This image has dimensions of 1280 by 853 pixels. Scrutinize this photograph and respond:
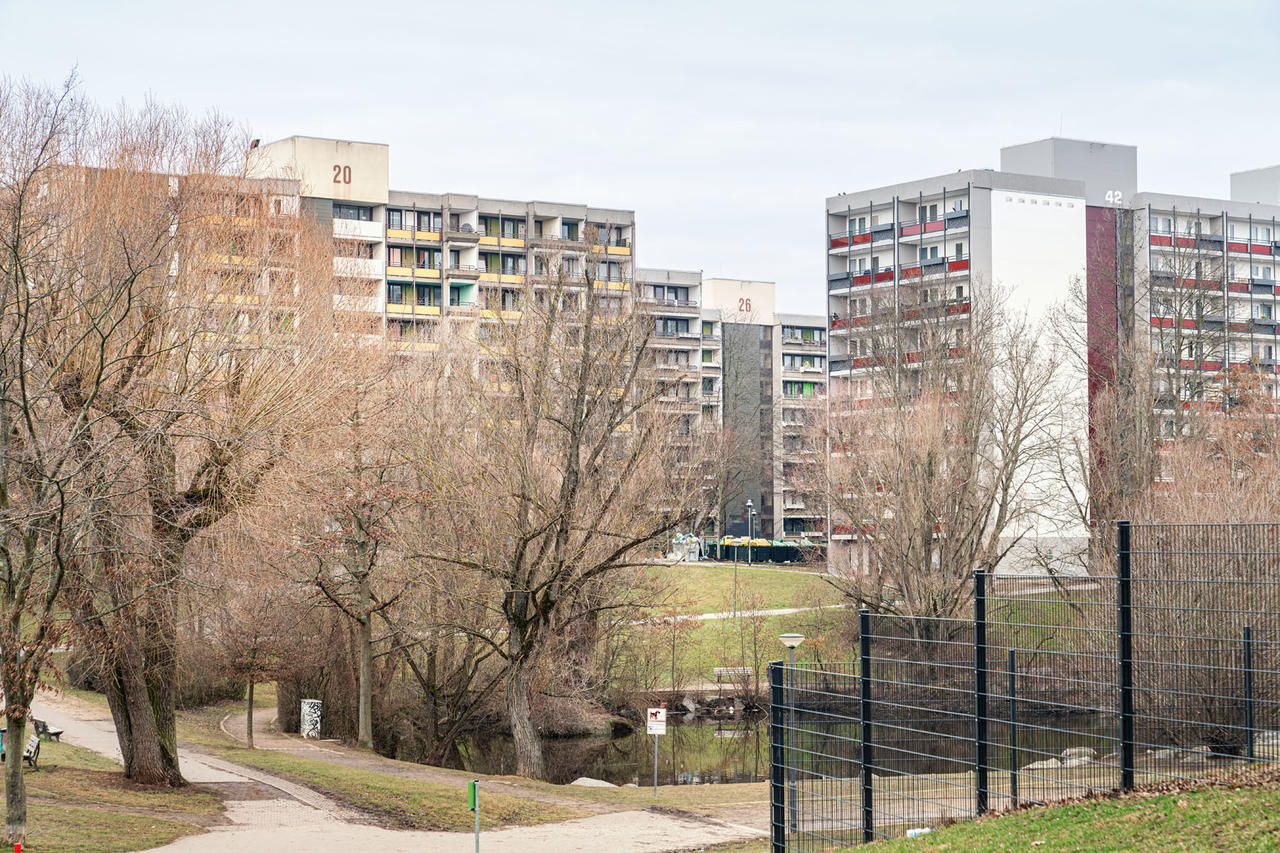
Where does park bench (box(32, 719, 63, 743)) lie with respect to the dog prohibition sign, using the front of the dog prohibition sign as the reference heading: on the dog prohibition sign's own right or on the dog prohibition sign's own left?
on the dog prohibition sign's own right

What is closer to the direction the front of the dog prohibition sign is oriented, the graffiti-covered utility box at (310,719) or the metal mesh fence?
the metal mesh fence

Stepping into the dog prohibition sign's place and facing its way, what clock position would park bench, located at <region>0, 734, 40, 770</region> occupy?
The park bench is roughly at 2 o'clock from the dog prohibition sign.

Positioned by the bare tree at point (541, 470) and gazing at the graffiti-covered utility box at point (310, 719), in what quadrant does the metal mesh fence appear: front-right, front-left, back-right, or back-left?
back-left

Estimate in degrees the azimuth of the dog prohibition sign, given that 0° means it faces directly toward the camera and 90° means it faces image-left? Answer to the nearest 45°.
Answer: approximately 0°

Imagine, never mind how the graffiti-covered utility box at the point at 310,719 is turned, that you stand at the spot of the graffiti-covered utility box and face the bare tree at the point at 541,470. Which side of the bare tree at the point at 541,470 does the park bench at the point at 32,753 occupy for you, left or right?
right

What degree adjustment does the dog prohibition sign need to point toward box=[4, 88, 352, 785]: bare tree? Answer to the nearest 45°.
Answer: approximately 45° to its right

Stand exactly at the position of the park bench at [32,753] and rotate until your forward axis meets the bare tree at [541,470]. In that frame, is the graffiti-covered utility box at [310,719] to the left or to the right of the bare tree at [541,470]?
left

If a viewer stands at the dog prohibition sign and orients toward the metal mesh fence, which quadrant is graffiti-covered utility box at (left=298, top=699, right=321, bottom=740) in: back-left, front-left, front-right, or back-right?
back-right
